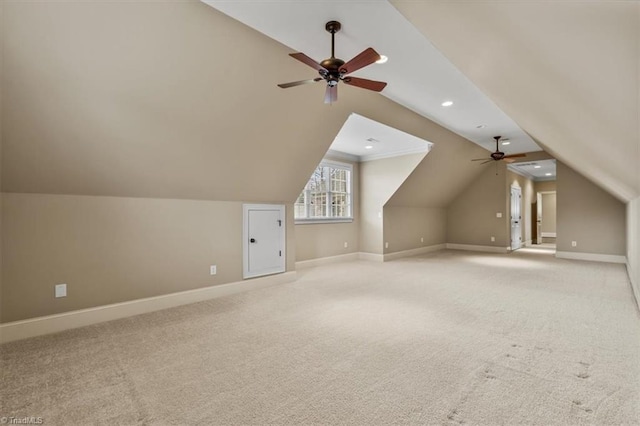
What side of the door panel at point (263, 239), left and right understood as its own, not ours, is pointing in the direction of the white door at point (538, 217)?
left

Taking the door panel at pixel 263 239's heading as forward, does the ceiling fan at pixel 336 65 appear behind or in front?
in front

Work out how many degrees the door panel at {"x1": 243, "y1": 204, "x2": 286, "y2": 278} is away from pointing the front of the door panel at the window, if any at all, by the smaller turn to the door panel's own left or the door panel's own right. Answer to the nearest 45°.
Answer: approximately 90° to the door panel's own left

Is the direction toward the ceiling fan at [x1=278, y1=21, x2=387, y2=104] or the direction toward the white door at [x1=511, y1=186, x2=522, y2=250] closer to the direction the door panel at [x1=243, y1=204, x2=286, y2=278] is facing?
the ceiling fan

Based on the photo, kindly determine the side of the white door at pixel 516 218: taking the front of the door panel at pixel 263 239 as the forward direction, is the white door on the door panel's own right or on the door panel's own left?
on the door panel's own left

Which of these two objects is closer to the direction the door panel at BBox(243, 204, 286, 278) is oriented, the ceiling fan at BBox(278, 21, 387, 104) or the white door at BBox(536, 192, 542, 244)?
the ceiling fan

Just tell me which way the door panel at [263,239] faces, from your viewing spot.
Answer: facing the viewer and to the right of the viewer

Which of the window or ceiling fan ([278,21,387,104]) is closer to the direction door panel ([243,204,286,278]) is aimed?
the ceiling fan
